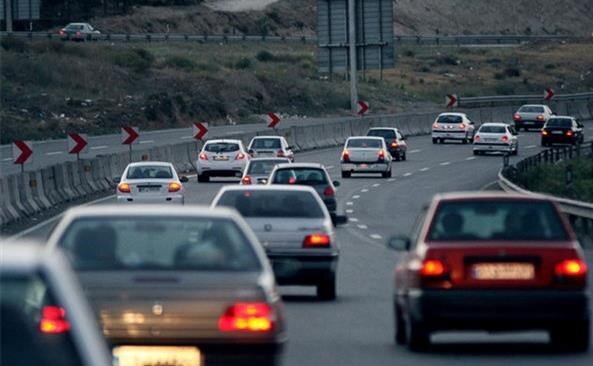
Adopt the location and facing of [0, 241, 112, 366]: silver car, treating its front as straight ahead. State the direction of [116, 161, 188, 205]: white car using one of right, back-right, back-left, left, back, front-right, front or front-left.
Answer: front

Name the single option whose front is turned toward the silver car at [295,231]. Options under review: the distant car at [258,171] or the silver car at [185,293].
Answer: the silver car at [185,293]

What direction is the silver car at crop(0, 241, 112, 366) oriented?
away from the camera

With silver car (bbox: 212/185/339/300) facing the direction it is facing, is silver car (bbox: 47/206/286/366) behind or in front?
behind

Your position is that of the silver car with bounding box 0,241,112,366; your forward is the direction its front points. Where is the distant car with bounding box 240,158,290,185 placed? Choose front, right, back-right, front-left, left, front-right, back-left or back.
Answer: front

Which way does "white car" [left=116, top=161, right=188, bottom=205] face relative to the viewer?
away from the camera

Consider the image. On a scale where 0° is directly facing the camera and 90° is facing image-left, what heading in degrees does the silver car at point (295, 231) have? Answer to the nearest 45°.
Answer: approximately 180°

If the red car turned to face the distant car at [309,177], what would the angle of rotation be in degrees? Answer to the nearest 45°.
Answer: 0° — it already faces it

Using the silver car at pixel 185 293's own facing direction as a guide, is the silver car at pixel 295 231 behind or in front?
in front

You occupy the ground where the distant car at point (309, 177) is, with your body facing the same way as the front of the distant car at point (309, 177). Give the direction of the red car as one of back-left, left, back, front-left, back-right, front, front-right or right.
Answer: back

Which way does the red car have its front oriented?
away from the camera

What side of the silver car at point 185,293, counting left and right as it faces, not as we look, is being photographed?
back

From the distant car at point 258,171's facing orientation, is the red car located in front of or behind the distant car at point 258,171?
behind

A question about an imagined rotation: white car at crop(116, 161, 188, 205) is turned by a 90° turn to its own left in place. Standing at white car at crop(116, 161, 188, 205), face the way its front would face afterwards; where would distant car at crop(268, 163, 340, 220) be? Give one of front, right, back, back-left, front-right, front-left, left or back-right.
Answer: back-left

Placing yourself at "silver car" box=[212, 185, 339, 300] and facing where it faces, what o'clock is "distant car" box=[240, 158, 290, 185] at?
The distant car is roughly at 12 o'clock from the silver car.

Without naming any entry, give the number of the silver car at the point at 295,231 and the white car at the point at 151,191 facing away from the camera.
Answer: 2
